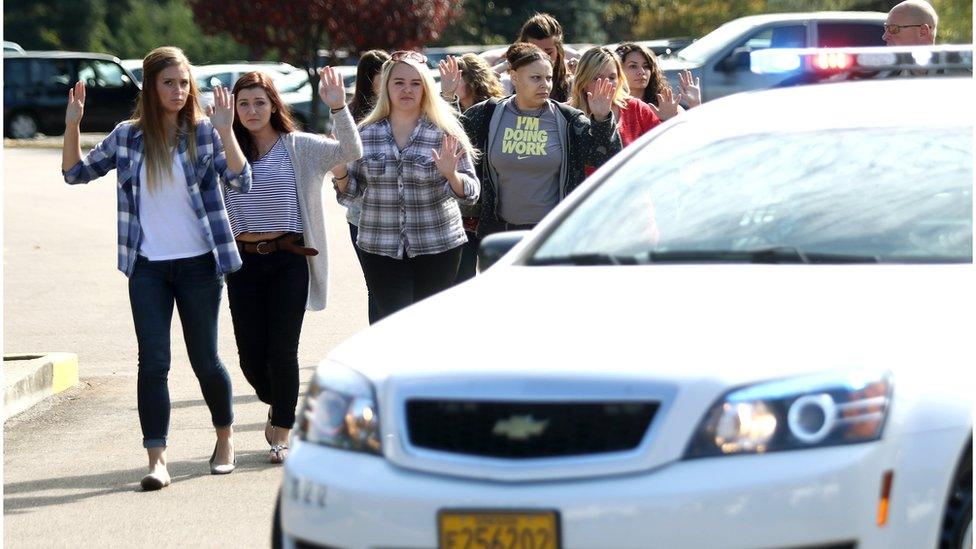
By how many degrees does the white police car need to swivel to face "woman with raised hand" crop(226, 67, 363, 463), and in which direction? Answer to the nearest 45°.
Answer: approximately 90° to its right

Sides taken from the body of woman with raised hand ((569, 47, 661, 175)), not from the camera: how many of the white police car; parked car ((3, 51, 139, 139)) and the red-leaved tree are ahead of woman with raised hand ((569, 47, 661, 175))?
1

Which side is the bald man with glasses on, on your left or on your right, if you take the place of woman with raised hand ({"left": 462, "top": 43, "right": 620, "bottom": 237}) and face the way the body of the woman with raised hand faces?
on your left

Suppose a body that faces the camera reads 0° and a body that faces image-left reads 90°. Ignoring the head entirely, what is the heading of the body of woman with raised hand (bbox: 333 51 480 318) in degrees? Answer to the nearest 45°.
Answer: approximately 0°

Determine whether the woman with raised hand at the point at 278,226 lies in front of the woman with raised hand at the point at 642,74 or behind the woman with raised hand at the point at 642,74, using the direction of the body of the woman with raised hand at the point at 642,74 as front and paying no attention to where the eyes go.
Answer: in front

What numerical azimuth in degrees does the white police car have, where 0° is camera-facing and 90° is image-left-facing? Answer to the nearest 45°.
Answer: approximately 45°
